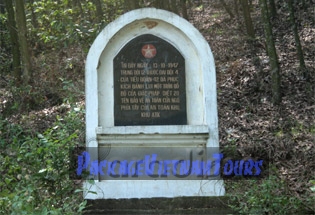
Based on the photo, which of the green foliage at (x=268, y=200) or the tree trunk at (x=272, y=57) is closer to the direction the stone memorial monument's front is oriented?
the green foliage

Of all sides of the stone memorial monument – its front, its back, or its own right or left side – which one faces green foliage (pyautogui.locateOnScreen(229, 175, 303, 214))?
left

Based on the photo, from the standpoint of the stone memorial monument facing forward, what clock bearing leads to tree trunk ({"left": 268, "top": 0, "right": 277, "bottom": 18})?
The tree trunk is roughly at 7 o'clock from the stone memorial monument.

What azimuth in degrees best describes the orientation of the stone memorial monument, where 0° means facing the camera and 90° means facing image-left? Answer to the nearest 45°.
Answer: approximately 0°

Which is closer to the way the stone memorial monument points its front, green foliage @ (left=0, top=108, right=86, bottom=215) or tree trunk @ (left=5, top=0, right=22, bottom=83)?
the green foliage

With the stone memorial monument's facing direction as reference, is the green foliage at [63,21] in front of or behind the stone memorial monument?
behind

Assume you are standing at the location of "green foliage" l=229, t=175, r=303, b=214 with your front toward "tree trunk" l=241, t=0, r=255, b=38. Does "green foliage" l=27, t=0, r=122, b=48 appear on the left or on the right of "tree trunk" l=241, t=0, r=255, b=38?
left

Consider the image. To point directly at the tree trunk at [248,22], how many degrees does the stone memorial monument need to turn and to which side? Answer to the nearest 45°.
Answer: approximately 180°

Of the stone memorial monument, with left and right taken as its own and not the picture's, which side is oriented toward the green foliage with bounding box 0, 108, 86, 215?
right

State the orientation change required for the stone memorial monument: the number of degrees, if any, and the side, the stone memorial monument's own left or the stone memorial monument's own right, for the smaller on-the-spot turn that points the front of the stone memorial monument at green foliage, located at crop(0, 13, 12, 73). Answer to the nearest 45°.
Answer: approximately 135° to the stone memorial monument's own right
